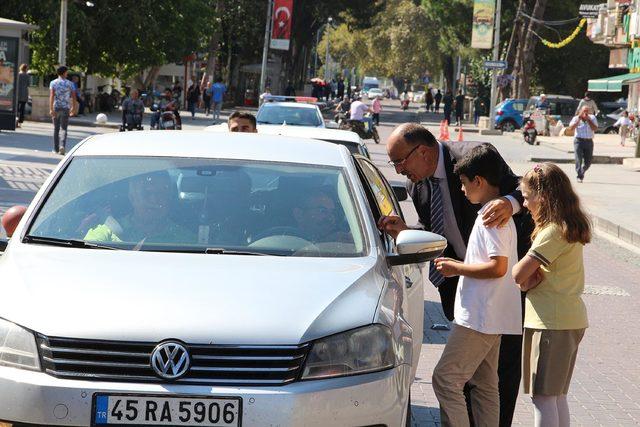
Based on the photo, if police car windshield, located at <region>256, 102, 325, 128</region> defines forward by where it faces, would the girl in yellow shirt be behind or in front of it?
in front

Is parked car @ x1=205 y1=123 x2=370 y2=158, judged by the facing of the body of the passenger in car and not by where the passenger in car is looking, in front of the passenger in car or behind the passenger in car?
behind

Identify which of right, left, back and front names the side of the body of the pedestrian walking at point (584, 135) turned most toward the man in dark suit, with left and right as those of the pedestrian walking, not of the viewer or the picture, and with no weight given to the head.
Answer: front

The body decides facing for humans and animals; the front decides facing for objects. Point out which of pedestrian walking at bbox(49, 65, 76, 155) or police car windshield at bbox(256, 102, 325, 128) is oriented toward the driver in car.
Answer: the police car windshield

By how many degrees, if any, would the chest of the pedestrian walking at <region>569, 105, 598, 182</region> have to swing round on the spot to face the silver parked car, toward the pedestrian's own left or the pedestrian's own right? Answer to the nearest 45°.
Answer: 0° — they already face it

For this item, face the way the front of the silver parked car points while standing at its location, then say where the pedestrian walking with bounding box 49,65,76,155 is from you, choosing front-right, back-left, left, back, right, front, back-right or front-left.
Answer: back

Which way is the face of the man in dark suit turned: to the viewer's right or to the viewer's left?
to the viewer's left

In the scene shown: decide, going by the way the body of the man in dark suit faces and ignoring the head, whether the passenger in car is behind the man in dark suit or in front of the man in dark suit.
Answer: in front

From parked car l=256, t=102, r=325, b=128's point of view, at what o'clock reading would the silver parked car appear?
The silver parked car is roughly at 12 o'clock from the parked car.

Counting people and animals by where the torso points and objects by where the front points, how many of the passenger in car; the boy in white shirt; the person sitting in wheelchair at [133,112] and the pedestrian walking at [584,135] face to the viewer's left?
1

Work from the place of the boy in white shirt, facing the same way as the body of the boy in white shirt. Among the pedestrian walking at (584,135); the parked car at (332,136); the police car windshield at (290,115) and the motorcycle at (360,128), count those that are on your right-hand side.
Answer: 4

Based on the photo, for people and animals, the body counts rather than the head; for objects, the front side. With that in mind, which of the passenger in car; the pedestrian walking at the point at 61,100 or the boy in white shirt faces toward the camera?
the passenger in car
